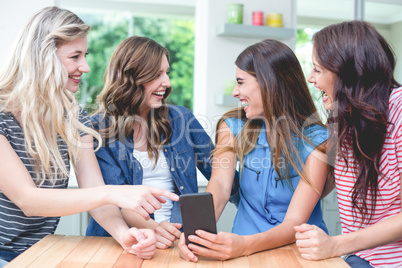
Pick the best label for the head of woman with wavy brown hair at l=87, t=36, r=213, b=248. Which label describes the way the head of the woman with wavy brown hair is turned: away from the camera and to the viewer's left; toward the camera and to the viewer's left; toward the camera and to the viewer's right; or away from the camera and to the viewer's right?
toward the camera and to the viewer's right

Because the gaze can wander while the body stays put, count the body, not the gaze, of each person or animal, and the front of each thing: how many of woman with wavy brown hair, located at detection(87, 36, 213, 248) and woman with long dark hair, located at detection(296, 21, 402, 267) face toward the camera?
1

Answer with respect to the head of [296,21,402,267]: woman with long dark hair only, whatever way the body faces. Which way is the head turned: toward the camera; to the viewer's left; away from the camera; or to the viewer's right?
to the viewer's left

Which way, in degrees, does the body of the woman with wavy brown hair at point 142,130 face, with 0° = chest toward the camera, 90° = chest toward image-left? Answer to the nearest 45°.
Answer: approximately 0°

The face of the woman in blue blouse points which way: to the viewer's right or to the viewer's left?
to the viewer's left

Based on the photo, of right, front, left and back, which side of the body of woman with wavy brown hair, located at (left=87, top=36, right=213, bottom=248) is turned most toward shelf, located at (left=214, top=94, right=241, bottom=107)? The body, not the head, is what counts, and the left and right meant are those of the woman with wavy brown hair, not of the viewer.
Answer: back

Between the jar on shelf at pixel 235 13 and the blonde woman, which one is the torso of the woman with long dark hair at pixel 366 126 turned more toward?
the blonde woman

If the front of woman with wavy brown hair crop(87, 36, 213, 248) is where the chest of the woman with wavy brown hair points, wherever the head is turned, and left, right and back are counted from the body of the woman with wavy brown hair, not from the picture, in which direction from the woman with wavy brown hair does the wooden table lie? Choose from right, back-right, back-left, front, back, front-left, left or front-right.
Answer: front

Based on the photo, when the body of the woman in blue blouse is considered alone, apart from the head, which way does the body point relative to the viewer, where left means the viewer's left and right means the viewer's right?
facing the viewer and to the left of the viewer

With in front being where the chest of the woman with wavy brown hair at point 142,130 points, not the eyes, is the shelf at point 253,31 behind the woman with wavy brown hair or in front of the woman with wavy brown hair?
behind

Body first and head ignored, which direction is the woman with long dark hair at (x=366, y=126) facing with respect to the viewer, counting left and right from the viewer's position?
facing to the left of the viewer

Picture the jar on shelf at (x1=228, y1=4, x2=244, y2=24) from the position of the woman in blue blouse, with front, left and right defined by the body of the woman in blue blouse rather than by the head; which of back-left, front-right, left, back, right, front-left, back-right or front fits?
back-right

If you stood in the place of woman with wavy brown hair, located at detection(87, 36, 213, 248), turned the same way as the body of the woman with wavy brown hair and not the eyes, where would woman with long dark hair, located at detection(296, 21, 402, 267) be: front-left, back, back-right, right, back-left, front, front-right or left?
front-left

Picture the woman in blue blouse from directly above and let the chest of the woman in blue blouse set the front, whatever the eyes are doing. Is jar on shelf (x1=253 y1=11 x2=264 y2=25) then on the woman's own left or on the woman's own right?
on the woman's own right

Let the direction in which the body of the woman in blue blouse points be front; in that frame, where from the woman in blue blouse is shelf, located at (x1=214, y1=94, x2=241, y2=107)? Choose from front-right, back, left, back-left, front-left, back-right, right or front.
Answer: back-right
